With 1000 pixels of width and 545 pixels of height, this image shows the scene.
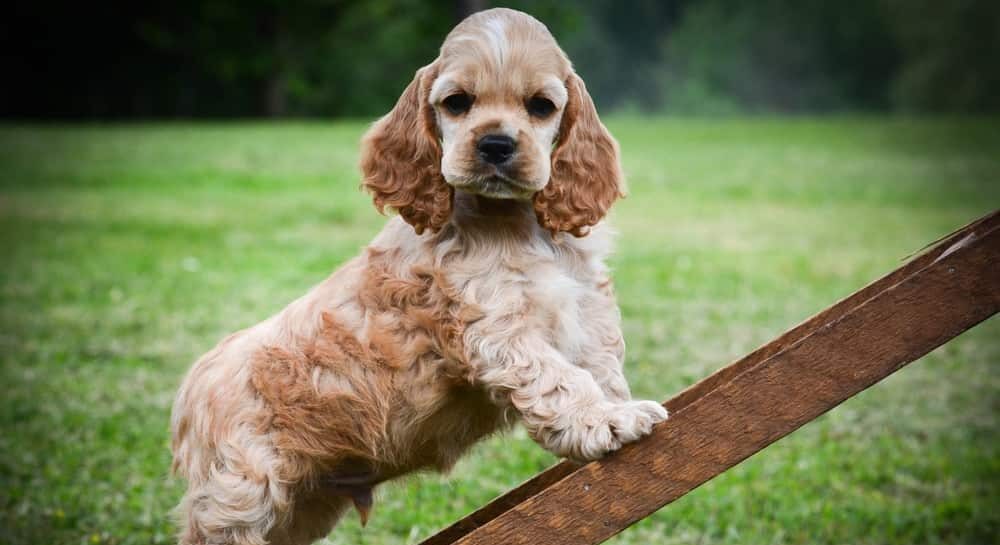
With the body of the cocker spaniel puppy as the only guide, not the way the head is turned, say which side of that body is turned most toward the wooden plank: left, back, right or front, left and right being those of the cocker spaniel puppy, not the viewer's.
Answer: front

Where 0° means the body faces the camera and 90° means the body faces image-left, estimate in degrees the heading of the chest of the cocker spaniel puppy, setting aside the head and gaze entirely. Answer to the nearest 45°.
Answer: approximately 315°
